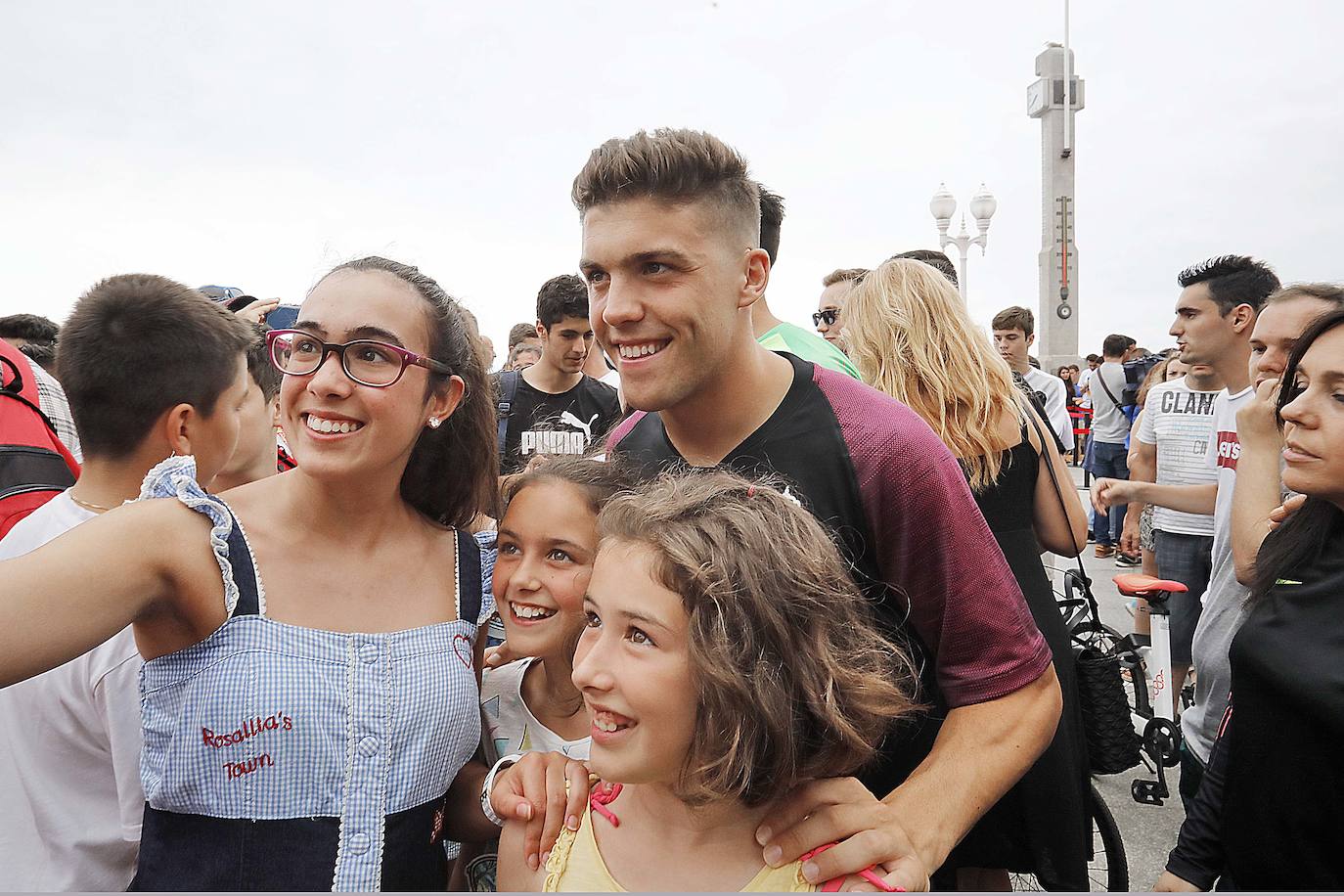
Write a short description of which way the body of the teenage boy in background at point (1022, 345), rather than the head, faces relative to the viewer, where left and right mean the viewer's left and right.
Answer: facing the viewer and to the left of the viewer

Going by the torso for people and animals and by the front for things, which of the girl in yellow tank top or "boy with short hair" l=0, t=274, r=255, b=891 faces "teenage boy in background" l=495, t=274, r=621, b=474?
the boy with short hair

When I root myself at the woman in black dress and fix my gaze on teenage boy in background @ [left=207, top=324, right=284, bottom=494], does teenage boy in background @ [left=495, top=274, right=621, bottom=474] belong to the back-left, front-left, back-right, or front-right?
front-right

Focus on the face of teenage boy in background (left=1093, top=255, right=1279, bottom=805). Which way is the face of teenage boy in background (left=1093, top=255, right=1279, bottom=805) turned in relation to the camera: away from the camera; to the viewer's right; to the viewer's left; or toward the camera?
to the viewer's left

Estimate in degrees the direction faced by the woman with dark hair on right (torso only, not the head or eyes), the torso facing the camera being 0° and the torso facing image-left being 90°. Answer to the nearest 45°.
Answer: approximately 45°

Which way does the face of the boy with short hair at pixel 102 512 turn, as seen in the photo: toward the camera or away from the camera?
away from the camera

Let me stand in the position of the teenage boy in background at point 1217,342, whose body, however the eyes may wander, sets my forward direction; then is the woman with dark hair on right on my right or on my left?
on my left

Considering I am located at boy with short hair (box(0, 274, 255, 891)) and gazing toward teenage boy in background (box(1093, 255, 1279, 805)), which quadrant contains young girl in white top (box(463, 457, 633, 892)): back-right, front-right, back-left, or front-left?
front-right

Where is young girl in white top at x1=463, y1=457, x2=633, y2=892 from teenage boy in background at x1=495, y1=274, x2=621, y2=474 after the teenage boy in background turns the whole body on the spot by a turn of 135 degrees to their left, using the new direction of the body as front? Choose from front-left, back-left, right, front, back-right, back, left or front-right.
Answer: back-right

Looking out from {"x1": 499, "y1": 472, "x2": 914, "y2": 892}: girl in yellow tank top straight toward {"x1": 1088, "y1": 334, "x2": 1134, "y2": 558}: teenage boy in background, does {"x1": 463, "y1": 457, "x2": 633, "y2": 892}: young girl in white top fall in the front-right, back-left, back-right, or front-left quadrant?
front-left

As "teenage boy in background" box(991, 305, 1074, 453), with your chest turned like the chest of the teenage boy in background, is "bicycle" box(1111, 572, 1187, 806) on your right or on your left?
on your left

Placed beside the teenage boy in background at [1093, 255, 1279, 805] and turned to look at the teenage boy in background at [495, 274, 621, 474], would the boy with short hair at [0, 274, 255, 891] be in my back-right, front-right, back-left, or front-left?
front-left

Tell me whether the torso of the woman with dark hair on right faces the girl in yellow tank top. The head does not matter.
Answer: yes

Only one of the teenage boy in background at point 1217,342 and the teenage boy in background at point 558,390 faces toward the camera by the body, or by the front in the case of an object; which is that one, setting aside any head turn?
the teenage boy in background at point 558,390

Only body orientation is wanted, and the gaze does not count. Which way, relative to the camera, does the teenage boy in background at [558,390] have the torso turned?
toward the camera

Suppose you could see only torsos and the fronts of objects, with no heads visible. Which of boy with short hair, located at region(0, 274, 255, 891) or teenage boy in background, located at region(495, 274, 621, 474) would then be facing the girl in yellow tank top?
the teenage boy in background
